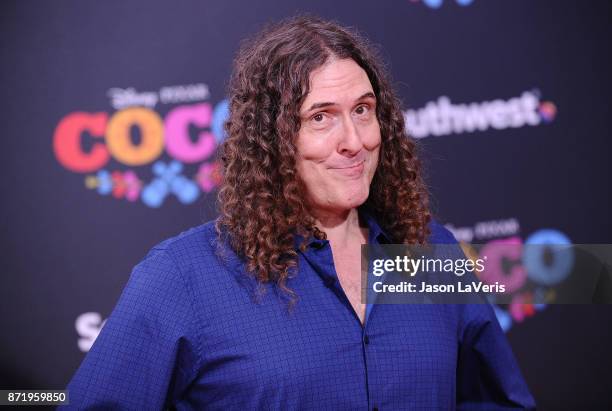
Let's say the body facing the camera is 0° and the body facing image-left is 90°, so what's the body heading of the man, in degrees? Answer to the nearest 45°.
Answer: approximately 315°
